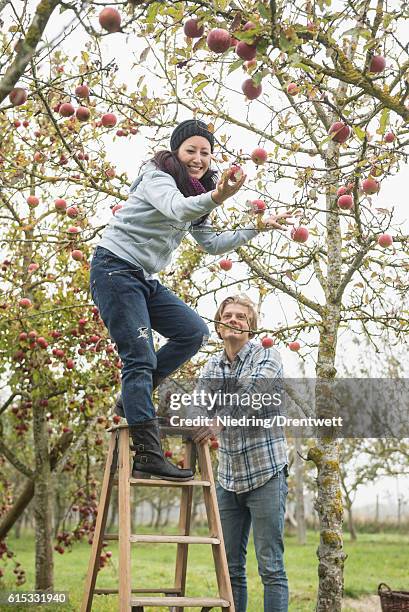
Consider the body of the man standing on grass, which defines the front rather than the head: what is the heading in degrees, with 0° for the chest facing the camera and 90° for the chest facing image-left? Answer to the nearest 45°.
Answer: approximately 45°

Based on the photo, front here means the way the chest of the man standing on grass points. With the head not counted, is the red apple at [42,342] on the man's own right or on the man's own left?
on the man's own right
